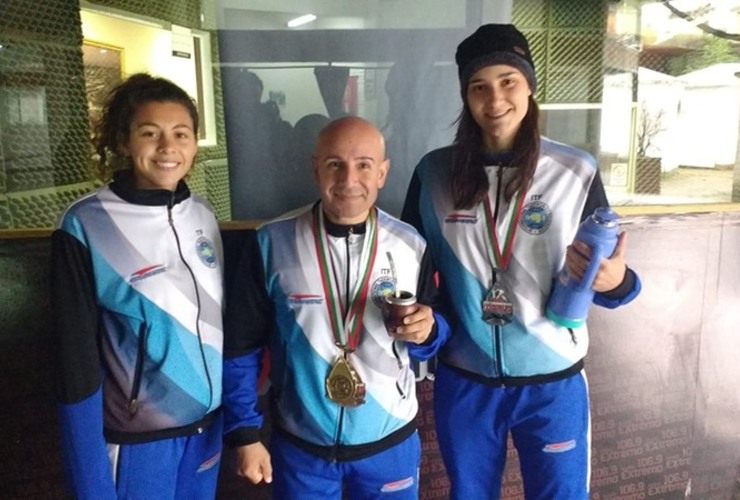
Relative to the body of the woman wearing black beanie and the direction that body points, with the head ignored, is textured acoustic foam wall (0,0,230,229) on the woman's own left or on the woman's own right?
on the woman's own right

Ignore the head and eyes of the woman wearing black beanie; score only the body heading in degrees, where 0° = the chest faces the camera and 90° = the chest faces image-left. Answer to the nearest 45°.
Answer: approximately 0°
